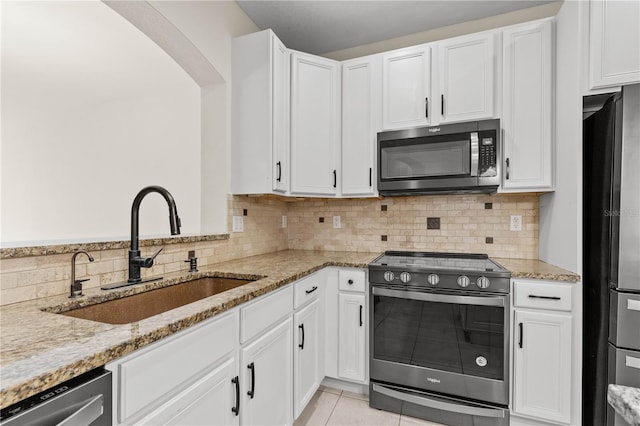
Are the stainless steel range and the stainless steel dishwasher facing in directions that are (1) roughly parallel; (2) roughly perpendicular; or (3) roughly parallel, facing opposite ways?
roughly perpendicular

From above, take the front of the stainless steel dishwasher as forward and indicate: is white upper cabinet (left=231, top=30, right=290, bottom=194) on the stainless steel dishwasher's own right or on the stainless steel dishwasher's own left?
on the stainless steel dishwasher's own left

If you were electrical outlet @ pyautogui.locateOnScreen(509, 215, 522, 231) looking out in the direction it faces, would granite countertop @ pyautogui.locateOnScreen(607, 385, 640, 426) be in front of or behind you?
in front

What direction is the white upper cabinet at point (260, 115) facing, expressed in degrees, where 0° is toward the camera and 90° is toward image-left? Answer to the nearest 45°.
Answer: approximately 315°

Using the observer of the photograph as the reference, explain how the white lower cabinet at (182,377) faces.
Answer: facing the viewer and to the right of the viewer

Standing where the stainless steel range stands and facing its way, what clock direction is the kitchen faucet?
The kitchen faucet is roughly at 2 o'clock from the stainless steel range.

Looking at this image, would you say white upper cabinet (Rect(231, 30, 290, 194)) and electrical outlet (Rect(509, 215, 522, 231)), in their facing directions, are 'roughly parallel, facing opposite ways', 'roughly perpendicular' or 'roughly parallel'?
roughly perpendicular

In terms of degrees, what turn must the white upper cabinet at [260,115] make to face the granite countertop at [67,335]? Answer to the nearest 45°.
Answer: approximately 45° to its right

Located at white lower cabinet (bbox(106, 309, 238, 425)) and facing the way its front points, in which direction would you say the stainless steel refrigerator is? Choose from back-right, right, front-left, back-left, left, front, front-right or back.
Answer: front-left

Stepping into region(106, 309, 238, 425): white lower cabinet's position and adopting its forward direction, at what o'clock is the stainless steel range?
The stainless steel range is roughly at 10 o'clock from the white lower cabinet.
